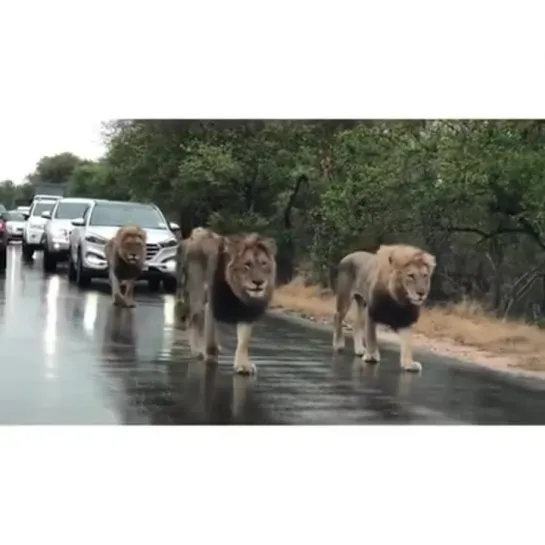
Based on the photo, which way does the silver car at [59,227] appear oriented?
toward the camera

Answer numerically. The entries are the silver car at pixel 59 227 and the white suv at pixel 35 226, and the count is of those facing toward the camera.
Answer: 2

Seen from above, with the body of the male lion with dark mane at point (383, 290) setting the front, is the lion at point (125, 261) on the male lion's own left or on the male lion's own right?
on the male lion's own right

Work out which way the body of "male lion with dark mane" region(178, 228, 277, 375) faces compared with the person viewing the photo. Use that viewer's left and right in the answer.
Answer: facing the viewer and to the right of the viewer

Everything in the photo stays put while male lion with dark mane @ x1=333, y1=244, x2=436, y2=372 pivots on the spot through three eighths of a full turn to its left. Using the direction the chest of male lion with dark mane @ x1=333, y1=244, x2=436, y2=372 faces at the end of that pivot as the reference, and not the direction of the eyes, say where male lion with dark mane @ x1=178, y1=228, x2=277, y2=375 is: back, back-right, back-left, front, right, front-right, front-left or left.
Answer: left

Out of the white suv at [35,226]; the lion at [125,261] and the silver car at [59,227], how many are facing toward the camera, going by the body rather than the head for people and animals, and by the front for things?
3

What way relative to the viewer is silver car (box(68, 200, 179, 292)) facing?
toward the camera

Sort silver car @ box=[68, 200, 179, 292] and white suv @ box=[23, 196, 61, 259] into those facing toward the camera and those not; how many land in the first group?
2

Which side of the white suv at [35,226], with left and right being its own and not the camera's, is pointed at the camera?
front

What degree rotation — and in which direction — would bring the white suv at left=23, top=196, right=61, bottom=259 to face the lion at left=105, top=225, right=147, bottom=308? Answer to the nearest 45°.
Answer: approximately 45° to its left

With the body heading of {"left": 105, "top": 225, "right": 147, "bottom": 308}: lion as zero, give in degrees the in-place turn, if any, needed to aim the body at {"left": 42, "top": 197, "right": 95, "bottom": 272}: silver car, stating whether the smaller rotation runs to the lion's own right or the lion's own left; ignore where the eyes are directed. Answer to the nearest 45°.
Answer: approximately 135° to the lion's own right

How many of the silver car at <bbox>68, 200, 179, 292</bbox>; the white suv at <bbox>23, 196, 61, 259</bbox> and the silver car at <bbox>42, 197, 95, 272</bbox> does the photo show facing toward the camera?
3

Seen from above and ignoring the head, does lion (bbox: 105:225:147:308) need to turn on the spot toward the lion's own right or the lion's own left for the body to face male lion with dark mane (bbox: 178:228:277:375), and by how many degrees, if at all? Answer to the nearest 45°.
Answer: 0° — it already faces it

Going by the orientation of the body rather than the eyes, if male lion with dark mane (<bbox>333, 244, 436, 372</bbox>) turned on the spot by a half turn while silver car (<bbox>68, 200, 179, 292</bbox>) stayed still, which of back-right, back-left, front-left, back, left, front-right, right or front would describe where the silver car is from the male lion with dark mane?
front-left
